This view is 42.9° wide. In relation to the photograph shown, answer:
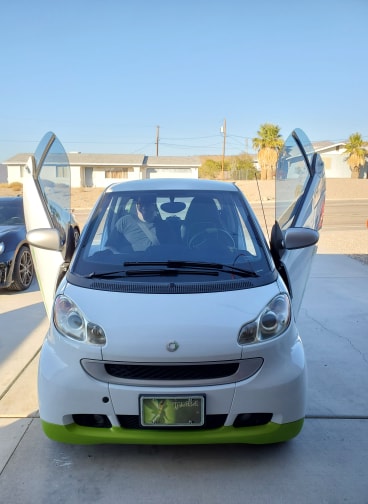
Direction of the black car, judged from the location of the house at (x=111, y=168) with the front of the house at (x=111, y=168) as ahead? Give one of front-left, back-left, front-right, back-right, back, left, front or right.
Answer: front

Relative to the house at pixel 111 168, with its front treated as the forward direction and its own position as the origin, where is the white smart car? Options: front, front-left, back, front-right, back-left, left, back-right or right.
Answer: front

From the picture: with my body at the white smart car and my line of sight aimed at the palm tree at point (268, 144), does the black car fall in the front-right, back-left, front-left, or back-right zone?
front-left

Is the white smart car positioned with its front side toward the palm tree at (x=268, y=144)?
no

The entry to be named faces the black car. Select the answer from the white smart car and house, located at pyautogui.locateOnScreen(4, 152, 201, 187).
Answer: the house

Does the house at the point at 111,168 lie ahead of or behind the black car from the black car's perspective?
behind

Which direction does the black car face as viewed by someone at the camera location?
facing the viewer and to the left of the viewer

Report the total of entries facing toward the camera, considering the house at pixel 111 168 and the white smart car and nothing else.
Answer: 2

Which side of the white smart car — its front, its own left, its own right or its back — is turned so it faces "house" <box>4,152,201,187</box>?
back

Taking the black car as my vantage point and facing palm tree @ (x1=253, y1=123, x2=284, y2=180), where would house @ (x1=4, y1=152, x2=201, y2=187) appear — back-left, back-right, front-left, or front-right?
front-left

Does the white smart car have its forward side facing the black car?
no

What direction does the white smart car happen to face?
toward the camera

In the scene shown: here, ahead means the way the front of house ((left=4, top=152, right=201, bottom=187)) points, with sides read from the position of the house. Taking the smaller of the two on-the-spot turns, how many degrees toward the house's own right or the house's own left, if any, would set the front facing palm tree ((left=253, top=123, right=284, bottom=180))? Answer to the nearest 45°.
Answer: approximately 90° to the house's own left

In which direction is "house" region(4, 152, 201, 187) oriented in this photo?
toward the camera

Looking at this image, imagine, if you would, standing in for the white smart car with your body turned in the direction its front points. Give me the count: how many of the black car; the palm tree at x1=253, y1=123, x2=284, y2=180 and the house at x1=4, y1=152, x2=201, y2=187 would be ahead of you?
0

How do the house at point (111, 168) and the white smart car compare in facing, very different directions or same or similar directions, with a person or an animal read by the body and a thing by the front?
same or similar directions
